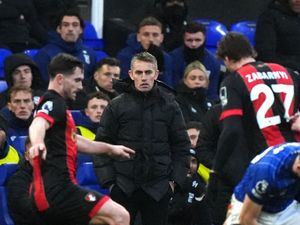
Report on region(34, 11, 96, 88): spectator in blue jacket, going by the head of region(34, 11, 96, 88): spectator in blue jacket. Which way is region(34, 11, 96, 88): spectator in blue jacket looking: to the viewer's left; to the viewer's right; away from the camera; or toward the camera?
toward the camera

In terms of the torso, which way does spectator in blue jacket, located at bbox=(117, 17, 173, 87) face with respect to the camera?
toward the camera

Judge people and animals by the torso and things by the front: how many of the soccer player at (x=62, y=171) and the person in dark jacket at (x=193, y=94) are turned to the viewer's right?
1

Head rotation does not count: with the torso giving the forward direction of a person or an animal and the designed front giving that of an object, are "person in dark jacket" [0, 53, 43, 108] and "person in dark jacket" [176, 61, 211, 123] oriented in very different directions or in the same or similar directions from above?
same or similar directions

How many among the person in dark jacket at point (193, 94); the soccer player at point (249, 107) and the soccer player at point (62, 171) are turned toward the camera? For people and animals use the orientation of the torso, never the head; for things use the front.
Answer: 1

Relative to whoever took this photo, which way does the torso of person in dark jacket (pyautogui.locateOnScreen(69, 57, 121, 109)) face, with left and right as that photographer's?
facing the viewer and to the right of the viewer

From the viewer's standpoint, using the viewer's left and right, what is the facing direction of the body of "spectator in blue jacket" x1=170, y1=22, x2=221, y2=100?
facing the viewer

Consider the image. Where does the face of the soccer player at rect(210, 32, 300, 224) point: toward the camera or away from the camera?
away from the camera

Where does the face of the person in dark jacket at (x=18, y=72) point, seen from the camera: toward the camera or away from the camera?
toward the camera

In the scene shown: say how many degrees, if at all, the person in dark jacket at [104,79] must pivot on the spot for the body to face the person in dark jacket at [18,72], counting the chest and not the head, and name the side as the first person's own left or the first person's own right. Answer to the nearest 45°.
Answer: approximately 135° to the first person's own right

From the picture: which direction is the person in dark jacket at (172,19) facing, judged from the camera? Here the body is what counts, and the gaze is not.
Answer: toward the camera

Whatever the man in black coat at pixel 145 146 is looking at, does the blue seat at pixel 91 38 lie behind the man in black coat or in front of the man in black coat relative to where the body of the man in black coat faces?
behind

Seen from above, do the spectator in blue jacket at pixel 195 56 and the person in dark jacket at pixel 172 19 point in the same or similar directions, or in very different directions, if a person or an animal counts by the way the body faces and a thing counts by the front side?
same or similar directions
